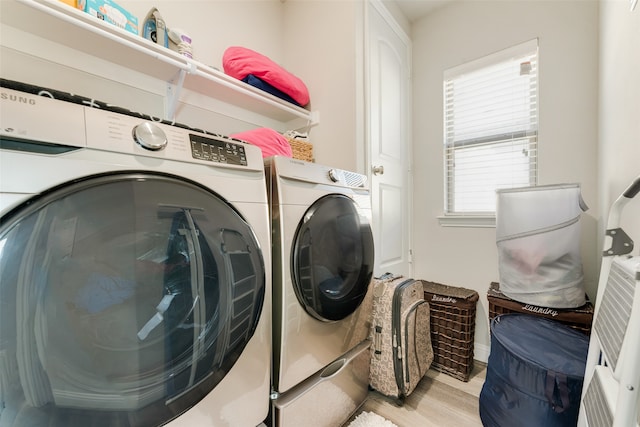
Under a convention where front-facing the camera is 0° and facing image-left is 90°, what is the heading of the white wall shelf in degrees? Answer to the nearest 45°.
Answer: approximately 315°

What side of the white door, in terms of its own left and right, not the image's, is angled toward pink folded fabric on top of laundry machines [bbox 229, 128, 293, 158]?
right

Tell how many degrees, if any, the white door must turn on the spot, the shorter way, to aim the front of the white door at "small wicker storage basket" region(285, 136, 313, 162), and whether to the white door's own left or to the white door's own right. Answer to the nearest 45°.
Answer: approximately 90° to the white door's own right

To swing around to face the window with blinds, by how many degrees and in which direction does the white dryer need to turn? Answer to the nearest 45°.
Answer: approximately 90° to its left

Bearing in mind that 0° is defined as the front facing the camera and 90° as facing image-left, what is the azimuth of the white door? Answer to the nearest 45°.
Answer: approximately 315°

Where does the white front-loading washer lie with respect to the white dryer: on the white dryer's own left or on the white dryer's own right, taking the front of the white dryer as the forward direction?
on the white dryer's own right
